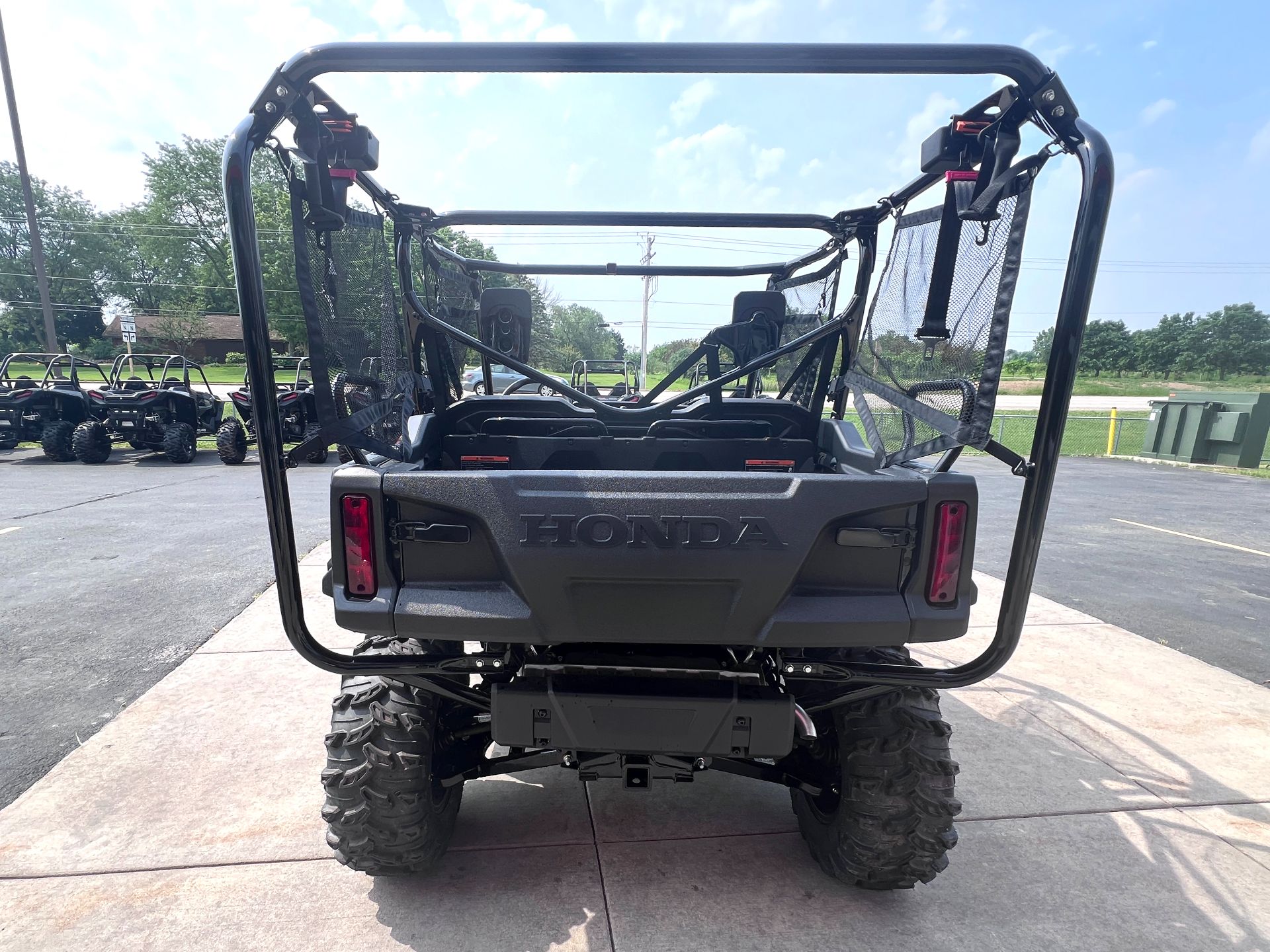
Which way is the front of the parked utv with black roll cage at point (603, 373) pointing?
away from the camera

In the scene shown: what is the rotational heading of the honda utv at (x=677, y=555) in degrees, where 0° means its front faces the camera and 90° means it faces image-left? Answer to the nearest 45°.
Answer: approximately 180°

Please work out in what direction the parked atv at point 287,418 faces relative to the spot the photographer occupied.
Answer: facing away from the viewer and to the right of the viewer

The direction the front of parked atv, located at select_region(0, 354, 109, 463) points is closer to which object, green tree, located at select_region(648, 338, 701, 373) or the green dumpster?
the green tree

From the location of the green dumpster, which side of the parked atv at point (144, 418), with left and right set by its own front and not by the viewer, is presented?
right

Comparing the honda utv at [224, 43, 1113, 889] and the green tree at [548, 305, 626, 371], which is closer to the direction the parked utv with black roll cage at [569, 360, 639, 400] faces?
the green tree

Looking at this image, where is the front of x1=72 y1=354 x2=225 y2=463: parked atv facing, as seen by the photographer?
facing away from the viewer and to the right of the viewer

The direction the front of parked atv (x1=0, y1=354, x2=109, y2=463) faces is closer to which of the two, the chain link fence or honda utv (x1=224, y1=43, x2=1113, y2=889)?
the chain link fence

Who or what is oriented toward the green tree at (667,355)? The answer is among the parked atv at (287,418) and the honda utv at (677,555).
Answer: the honda utv

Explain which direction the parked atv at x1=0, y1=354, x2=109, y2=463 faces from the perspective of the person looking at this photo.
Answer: facing away from the viewer and to the right of the viewer
